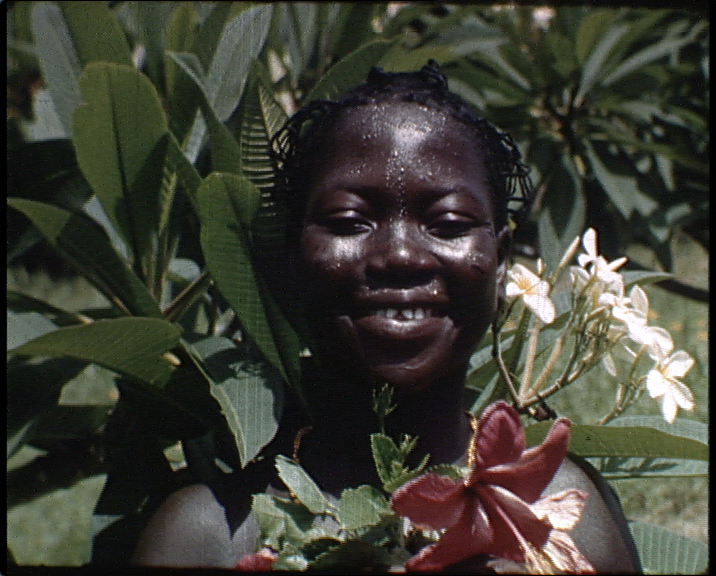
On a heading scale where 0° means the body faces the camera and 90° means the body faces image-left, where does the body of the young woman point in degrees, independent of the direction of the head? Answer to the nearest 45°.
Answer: approximately 0°
